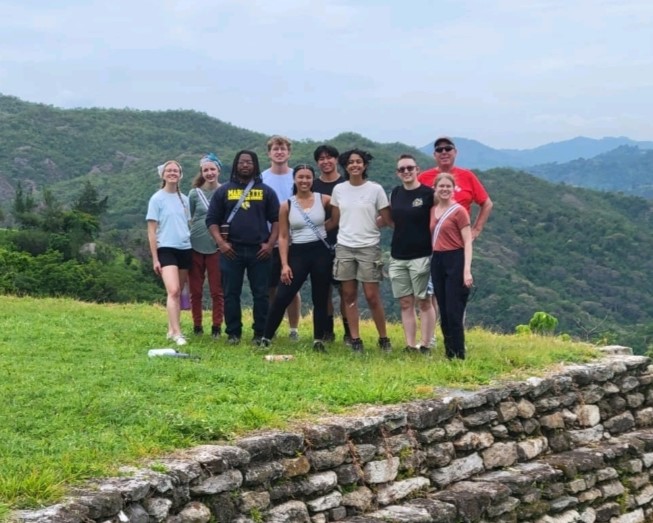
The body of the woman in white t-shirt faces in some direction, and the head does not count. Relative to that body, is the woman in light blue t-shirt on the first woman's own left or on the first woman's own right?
on the first woman's own right

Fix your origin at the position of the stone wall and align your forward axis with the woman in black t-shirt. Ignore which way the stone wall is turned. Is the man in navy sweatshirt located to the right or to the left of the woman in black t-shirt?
left

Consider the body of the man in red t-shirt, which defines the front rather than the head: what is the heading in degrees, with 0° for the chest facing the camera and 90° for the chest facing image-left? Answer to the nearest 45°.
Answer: approximately 0°

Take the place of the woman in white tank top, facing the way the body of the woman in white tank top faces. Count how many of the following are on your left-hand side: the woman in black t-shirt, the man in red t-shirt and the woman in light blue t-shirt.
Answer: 2

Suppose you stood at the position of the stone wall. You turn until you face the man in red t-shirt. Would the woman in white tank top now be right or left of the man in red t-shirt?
left

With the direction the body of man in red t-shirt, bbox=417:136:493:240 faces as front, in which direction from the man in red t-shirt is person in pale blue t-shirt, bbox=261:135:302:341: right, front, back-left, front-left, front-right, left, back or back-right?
right

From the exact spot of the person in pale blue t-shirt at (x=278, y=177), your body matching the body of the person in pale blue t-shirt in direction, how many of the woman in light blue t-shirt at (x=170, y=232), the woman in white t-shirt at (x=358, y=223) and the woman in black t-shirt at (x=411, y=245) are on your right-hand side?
1
